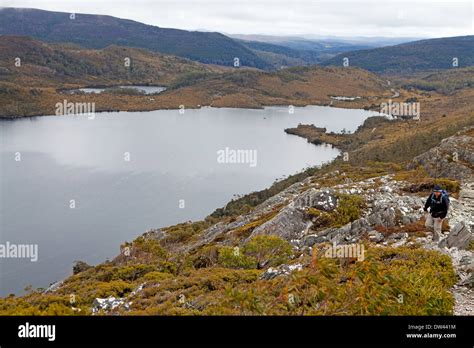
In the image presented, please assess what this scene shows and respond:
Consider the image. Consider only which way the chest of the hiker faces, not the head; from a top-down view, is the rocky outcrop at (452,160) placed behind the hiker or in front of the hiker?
behind

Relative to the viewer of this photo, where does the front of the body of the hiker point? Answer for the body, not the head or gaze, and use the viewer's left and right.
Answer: facing the viewer
